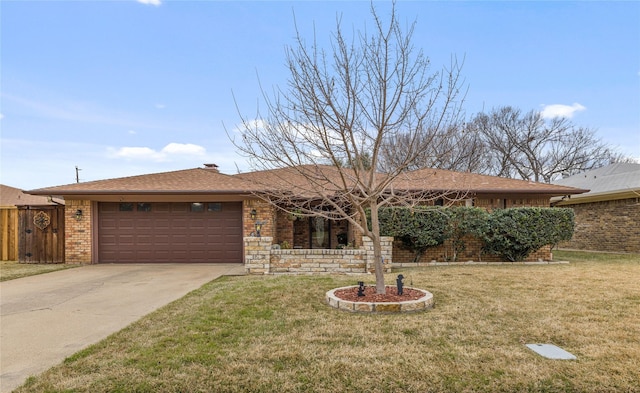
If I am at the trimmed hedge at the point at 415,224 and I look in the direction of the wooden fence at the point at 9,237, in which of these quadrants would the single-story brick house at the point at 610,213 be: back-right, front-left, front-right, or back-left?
back-right

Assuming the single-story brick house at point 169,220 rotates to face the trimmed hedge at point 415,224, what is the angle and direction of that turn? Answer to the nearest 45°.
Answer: approximately 90° to its left

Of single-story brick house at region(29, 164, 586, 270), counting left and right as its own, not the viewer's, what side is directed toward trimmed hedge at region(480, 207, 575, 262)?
left

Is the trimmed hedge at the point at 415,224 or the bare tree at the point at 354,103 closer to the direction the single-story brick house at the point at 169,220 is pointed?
the bare tree

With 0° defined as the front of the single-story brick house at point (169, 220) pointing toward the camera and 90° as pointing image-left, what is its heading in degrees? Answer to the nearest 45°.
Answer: approximately 0°

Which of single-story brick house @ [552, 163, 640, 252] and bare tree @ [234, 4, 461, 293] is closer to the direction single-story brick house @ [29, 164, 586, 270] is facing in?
the bare tree

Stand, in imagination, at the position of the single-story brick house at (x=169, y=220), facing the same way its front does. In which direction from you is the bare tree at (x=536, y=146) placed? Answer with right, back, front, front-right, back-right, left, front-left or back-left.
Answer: back-left

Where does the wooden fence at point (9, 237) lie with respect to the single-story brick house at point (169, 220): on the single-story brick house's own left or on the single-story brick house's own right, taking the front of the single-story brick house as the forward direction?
on the single-story brick house's own right

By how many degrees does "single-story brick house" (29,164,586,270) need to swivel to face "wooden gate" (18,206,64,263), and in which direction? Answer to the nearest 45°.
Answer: approximately 90° to its right
